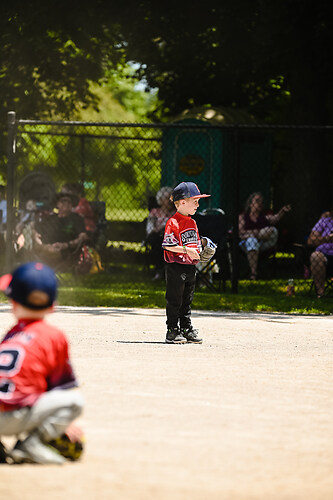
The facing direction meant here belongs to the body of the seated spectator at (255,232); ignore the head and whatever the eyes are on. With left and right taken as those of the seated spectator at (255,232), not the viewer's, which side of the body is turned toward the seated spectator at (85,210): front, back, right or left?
right

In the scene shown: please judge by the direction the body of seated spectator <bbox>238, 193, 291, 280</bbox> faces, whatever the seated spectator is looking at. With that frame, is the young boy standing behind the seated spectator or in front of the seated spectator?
in front

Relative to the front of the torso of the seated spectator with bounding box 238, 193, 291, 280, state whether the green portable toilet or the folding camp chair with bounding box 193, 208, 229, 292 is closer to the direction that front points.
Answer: the folding camp chair

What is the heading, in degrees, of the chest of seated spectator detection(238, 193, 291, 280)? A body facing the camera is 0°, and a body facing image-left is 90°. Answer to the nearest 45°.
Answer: approximately 0°

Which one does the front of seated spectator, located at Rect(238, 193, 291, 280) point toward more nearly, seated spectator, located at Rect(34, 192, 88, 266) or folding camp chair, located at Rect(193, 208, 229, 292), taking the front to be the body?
the folding camp chair

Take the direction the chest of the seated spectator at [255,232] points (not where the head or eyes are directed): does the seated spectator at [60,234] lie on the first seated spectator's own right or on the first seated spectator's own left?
on the first seated spectator's own right

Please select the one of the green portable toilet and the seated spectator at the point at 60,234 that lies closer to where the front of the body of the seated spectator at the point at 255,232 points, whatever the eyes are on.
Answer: the seated spectator

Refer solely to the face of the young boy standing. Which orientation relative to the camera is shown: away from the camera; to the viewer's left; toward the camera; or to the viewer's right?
to the viewer's right

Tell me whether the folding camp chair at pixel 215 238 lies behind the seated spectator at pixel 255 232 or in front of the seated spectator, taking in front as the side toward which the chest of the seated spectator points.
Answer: in front
